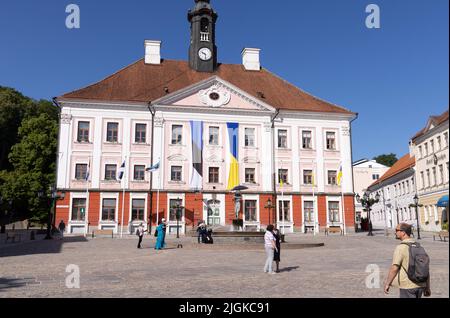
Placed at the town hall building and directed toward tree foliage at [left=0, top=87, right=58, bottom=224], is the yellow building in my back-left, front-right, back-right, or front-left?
back-left

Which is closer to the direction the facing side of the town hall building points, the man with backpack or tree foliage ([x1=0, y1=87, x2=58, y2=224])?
the man with backpack

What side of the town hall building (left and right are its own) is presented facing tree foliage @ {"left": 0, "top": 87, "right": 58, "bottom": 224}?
right

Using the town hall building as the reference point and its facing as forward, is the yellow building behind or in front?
in front

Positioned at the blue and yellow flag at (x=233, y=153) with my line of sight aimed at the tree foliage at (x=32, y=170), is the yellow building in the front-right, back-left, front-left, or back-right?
back-left

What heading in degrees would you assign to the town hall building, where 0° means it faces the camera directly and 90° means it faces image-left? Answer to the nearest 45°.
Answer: approximately 0°

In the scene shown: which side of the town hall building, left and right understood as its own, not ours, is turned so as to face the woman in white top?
front

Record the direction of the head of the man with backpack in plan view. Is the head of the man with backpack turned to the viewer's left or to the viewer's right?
to the viewer's left

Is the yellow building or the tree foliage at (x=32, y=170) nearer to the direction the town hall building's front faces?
the yellow building
